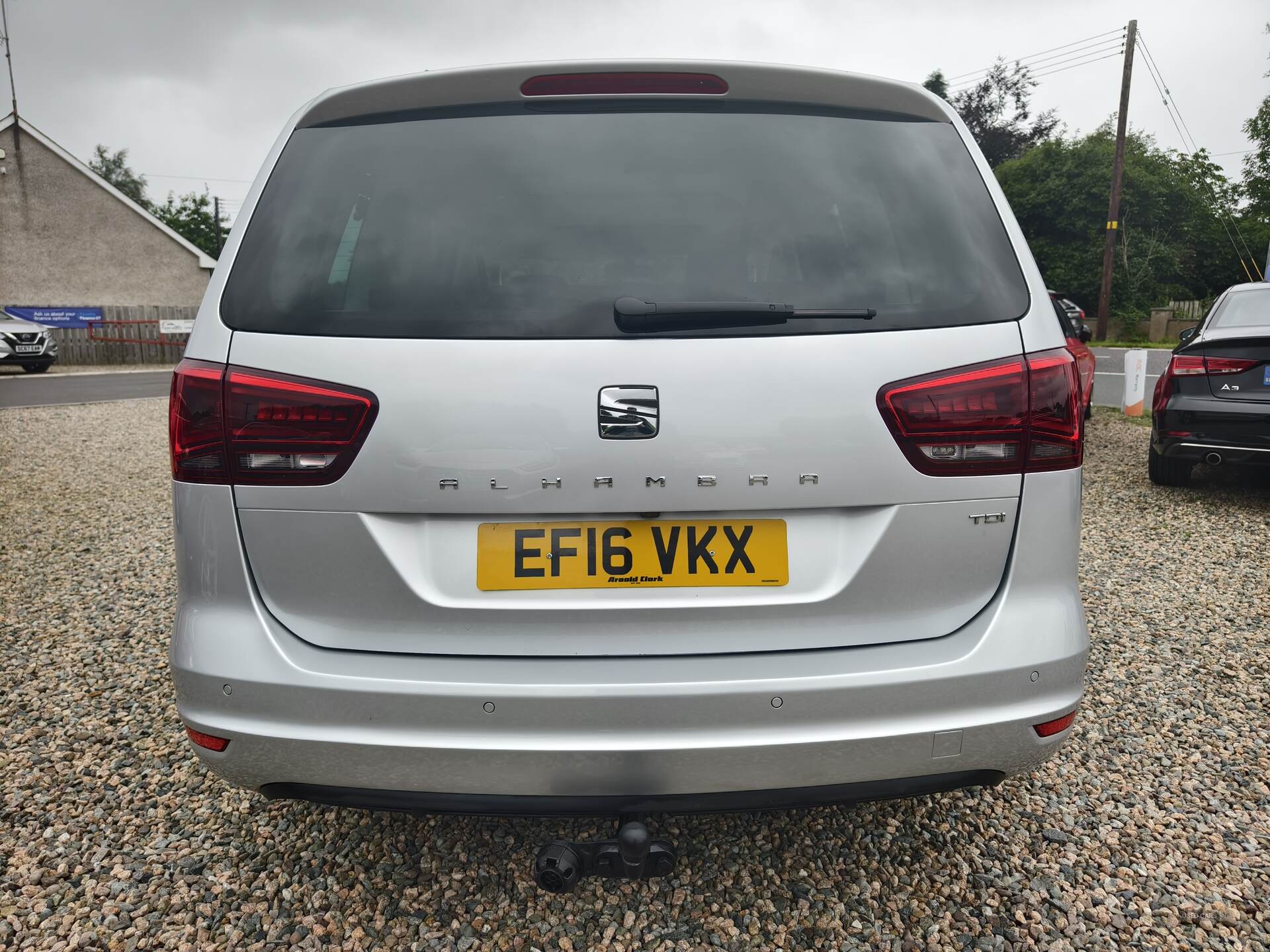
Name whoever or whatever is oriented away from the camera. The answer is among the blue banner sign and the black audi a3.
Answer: the black audi a3

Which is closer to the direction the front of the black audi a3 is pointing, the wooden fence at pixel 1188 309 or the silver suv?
the wooden fence

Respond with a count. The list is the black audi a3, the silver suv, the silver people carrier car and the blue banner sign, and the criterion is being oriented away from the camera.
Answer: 2

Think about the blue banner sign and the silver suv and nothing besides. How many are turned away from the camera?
0

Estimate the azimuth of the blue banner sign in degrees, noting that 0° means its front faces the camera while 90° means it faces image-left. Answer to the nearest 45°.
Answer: approximately 0°

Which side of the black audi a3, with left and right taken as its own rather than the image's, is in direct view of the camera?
back

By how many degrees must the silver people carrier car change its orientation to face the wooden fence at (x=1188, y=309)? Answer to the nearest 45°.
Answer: approximately 45° to its right

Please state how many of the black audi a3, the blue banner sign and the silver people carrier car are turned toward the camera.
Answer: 1

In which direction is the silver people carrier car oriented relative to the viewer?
away from the camera
